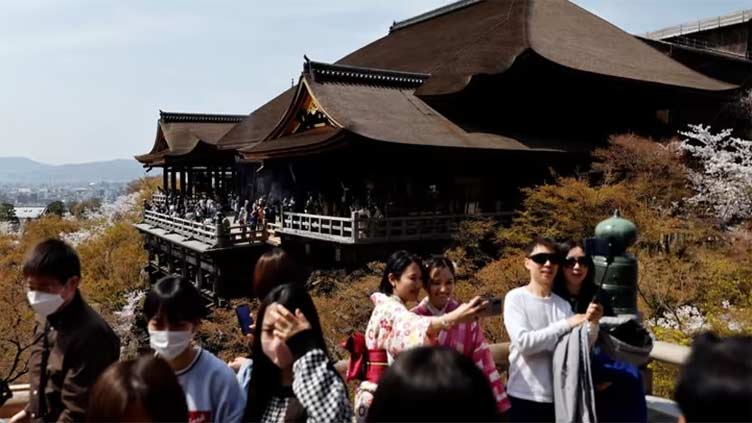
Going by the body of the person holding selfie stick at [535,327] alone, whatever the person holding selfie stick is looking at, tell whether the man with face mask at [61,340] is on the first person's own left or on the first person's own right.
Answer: on the first person's own right

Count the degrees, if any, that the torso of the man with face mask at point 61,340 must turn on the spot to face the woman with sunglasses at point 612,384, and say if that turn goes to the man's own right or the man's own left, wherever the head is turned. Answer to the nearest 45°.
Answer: approximately 135° to the man's own left

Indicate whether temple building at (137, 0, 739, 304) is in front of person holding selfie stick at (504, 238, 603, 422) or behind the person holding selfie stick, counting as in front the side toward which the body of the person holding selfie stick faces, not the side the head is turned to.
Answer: behind

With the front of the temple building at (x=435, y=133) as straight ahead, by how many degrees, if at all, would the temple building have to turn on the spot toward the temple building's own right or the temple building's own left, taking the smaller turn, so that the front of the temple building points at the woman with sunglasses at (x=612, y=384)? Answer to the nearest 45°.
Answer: approximately 45° to the temple building's own left

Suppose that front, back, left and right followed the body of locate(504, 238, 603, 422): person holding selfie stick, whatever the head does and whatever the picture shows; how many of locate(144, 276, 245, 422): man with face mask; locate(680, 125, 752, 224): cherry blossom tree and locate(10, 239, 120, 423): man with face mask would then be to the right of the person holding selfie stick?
2

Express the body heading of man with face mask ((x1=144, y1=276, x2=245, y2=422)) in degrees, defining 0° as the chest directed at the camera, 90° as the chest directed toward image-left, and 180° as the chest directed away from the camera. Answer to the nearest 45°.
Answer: approximately 45°

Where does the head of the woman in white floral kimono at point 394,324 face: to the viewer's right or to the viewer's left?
to the viewer's right
